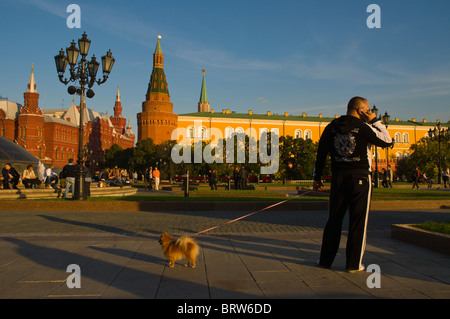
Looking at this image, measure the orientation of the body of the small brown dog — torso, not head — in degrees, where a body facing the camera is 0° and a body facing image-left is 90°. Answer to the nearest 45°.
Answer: approximately 90°

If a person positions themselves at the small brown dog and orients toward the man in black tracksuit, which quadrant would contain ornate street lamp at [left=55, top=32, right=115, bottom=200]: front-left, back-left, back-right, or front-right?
back-left

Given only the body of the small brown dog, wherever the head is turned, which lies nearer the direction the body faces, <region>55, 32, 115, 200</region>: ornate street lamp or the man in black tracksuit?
the ornate street lamp

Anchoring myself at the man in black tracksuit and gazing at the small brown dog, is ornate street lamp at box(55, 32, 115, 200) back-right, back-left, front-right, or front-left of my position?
front-right

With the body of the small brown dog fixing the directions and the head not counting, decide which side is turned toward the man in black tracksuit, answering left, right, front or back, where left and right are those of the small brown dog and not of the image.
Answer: back

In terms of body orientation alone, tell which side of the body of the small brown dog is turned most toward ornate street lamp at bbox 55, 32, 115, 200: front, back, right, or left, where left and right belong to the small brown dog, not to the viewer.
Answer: right
